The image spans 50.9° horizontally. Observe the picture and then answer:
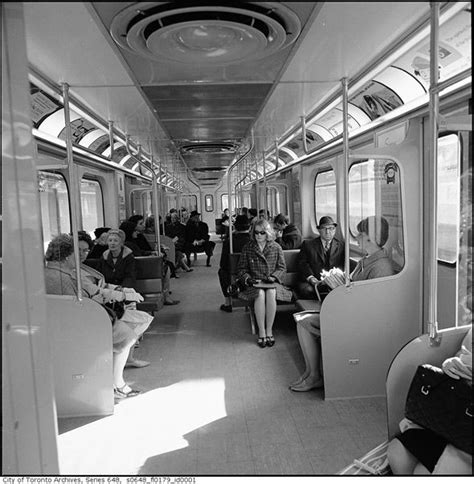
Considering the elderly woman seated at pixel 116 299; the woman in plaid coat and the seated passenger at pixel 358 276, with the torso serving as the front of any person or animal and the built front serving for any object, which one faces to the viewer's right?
the elderly woman seated

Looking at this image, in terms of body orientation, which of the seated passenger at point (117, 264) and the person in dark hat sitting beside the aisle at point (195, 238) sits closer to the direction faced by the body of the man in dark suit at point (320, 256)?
the seated passenger

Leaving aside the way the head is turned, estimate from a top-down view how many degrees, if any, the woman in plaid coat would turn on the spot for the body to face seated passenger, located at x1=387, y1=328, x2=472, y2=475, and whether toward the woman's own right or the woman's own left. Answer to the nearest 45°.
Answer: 0° — they already face them

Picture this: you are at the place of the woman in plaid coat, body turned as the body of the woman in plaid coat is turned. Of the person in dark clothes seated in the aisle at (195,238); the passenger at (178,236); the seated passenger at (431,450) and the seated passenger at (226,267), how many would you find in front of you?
1

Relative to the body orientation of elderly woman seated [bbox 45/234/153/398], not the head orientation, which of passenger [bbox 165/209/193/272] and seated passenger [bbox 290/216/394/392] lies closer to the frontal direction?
the seated passenger

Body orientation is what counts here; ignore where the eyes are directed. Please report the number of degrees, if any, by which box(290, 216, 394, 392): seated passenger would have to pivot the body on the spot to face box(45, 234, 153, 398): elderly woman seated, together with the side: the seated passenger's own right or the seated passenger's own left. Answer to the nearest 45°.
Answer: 0° — they already face them

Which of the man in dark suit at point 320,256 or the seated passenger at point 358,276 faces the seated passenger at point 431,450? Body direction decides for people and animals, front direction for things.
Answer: the man in dark suit

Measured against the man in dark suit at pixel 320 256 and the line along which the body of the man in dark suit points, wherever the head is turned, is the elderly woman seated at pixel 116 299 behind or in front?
in front

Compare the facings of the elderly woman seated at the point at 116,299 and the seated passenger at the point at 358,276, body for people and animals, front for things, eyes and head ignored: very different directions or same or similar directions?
very different directions

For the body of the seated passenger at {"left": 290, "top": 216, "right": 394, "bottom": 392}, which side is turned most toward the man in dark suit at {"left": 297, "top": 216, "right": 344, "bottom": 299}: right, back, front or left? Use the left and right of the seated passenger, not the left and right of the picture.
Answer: right

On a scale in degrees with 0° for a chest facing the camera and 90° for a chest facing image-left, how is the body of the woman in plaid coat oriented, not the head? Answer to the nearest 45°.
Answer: approximately 0°

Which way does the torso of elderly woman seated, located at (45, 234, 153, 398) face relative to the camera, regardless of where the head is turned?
to the viewer's right

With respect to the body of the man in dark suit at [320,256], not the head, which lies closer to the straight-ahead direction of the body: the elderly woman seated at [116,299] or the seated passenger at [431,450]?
the seated passenger

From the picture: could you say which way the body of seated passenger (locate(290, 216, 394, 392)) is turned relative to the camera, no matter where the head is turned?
to the viewer's left

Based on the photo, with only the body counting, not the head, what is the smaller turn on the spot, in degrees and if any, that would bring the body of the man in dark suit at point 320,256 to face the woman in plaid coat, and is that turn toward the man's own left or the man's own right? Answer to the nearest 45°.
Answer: approximately 90° to the man's own right
